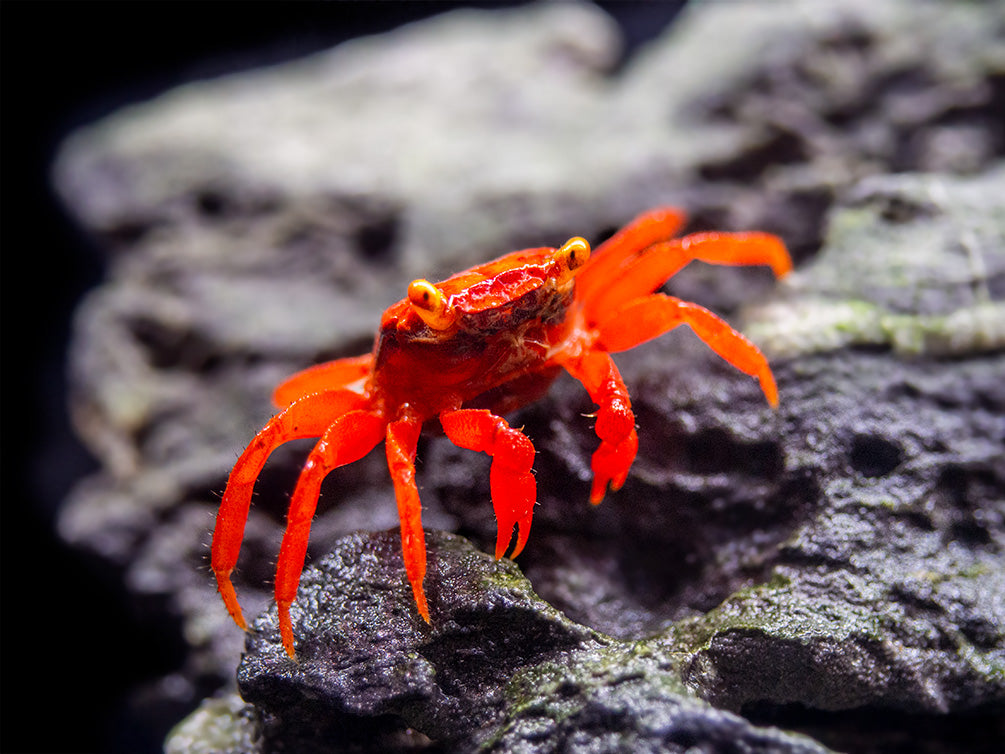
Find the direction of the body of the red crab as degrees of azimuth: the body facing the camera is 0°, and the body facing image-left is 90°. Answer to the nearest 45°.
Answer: approximately 315°
